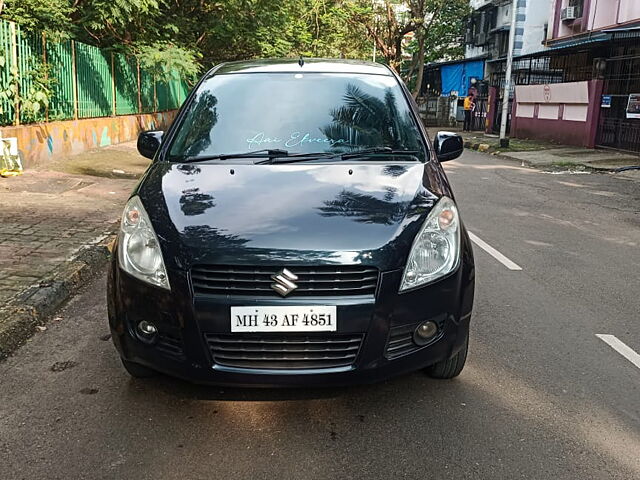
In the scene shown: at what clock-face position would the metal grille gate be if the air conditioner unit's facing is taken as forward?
The metal grille gate is roughly at 10 o'clock from the air conditioner unit.

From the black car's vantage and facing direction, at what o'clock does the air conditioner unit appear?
The air conditioner unit is roughly at 7 o'clock from the black car.

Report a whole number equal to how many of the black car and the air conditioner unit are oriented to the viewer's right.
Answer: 0

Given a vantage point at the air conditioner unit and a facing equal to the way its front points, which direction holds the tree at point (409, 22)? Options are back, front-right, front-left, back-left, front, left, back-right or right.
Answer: right

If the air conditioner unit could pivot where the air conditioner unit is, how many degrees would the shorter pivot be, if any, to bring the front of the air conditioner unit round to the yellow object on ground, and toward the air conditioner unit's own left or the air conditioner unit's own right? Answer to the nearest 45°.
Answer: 0° — it already faces it

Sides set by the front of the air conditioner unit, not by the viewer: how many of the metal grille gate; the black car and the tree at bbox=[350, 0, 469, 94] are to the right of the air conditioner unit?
1

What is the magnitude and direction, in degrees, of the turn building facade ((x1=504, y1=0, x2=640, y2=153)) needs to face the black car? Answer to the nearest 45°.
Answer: approximately 45° to its left

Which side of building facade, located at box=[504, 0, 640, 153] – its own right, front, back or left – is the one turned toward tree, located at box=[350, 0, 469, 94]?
right

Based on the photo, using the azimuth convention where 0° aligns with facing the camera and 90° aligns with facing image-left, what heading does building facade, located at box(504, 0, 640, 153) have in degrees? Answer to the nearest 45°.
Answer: approximately 45°

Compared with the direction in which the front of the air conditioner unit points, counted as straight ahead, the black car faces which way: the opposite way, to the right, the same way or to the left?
to the left

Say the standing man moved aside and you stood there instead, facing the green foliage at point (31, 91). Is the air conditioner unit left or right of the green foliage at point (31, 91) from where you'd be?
left

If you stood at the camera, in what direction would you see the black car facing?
facing the viewer

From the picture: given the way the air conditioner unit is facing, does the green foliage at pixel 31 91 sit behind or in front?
in front

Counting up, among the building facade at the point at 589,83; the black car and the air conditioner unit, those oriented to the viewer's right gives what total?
0

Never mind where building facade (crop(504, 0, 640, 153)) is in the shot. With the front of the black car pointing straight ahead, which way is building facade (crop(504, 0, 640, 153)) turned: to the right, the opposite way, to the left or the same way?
to the right

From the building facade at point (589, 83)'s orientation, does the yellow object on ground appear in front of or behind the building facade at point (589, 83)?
in front

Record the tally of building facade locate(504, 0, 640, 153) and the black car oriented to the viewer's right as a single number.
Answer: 0

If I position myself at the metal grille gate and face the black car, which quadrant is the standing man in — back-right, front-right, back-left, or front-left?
back-right
